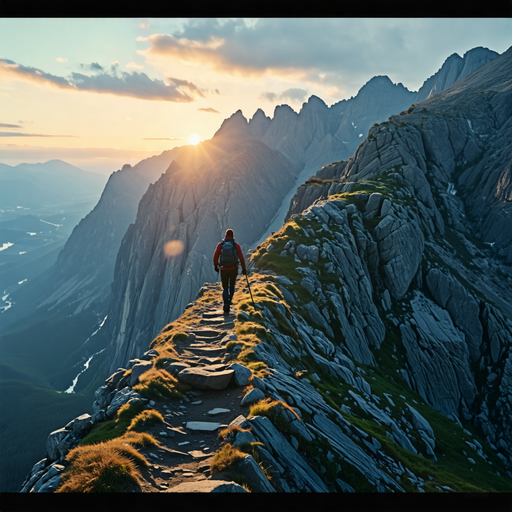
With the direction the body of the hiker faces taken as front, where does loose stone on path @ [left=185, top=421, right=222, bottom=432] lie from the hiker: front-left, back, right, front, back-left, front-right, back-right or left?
back

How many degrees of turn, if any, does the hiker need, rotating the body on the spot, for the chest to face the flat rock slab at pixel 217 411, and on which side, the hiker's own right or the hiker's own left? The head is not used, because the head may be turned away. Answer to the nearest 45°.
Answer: approximately 180°

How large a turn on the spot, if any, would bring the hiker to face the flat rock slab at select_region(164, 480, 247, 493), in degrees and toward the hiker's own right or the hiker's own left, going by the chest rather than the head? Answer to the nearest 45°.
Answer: approximately 180°

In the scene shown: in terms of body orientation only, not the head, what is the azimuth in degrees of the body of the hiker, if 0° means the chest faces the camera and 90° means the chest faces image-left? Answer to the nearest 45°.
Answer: approximately 180°

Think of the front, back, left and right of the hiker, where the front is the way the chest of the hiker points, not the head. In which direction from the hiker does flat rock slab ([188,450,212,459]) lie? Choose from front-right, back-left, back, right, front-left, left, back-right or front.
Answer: back

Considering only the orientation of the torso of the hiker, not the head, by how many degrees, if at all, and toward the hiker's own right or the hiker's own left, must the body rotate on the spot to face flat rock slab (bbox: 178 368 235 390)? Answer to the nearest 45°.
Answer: approximately 180°

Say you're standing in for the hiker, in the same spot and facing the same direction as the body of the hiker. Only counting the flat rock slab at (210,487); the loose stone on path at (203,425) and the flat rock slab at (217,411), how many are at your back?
3
